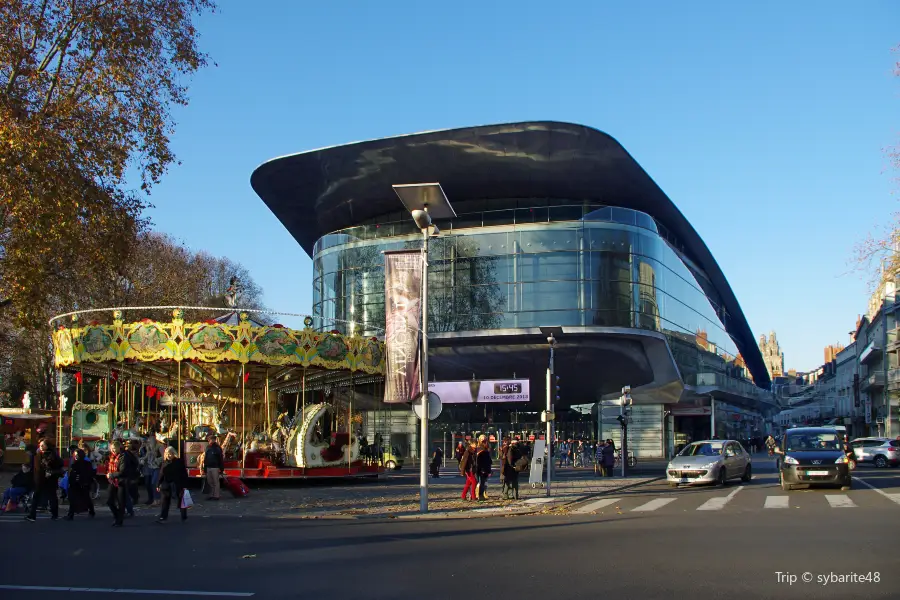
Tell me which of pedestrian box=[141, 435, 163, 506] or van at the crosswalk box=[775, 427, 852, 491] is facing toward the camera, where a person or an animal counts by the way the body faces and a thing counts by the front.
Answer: the van at the crosswalk

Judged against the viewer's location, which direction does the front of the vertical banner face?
facing the viewer

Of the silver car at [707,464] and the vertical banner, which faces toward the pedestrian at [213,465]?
the silver car

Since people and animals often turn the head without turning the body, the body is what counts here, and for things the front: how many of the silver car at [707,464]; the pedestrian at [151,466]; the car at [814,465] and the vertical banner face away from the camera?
1

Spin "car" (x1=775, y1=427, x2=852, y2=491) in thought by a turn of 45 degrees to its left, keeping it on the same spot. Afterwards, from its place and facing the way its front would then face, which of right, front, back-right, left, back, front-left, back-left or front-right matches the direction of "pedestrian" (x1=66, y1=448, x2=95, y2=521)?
right

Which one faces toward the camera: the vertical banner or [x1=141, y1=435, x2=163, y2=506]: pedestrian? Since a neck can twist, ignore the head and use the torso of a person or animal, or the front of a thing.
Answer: the vertical banner

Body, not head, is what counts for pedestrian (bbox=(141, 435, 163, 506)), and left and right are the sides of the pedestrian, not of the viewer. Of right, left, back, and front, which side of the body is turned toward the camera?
back

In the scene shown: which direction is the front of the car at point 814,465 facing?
toward the camera

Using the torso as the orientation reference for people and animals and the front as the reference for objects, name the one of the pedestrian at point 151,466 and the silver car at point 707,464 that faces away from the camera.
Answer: the pedestrian

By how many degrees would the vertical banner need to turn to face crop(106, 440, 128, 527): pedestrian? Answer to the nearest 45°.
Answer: approximately 45° to its right

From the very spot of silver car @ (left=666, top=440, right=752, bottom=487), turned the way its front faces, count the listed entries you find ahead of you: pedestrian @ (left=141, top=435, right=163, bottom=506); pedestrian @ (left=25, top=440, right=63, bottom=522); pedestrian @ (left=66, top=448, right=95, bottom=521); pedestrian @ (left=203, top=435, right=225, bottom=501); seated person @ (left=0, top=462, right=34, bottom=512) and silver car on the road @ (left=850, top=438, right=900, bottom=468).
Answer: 5

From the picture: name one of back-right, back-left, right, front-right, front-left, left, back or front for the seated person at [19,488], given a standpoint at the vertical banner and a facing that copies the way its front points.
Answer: right
